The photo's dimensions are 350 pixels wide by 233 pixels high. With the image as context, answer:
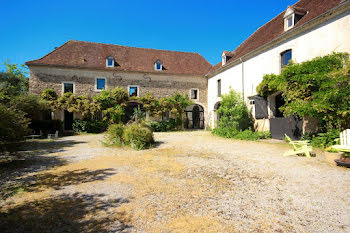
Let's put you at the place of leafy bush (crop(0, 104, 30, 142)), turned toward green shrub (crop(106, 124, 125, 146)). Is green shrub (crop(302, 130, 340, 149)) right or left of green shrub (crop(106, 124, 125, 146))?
right

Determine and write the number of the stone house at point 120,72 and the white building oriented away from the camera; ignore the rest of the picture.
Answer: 0

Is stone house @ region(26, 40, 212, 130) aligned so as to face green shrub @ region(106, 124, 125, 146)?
yes

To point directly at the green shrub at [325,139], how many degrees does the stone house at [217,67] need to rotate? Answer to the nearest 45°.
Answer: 0° — it already faces it

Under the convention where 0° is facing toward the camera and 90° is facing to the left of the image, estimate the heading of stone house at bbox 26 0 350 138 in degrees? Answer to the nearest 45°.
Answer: approximately 0°

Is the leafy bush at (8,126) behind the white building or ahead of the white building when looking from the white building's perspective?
ahead

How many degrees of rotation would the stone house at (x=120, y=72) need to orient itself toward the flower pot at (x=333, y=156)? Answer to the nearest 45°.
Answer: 0° — it already faces it

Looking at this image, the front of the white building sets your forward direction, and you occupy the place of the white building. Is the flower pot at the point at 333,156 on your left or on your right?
on your left

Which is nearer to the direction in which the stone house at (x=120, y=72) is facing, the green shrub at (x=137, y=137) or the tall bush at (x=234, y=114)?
the green shrub
